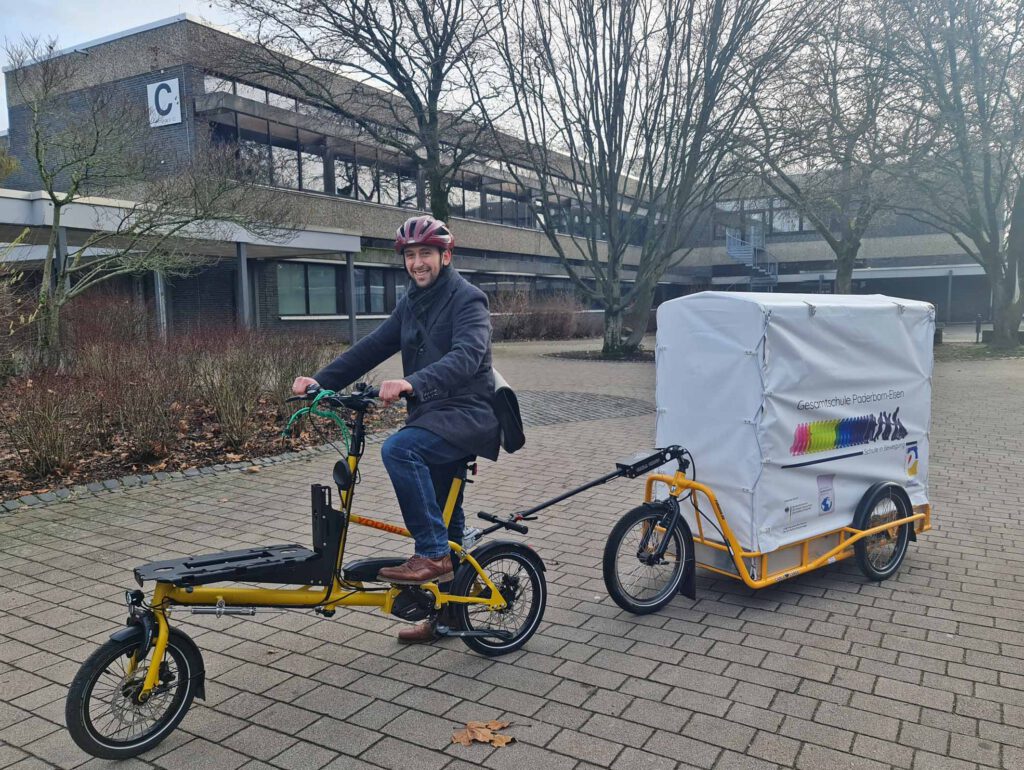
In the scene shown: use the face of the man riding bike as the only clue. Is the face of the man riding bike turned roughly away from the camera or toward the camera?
toward the camera

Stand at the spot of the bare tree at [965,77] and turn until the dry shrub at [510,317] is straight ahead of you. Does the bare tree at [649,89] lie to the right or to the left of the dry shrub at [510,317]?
left

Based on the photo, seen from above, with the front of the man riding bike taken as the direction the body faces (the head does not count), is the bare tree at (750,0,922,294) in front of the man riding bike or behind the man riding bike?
behind

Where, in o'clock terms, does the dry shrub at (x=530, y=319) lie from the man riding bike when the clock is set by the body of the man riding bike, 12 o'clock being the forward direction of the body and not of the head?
The dry shrub is roughly at 5 o'clock from the man riding bike.

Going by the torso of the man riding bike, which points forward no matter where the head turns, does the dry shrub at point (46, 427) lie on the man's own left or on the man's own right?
on the man's own right

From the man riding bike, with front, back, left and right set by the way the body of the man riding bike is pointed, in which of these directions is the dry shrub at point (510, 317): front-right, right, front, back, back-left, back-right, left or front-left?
back-right

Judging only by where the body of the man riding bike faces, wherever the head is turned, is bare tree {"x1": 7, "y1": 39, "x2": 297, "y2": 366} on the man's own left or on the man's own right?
on the man's own right

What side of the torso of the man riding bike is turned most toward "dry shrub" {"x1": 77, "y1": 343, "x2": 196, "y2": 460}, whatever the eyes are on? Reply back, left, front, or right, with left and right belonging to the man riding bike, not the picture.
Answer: right

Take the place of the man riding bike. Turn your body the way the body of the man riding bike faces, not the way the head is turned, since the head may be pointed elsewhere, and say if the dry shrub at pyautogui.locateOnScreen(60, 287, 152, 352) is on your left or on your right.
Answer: on your right

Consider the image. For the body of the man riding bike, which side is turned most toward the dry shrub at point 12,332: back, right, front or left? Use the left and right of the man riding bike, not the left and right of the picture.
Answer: right

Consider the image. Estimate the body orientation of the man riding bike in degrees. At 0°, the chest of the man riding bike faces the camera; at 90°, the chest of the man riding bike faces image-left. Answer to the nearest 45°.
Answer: approximately 45°
